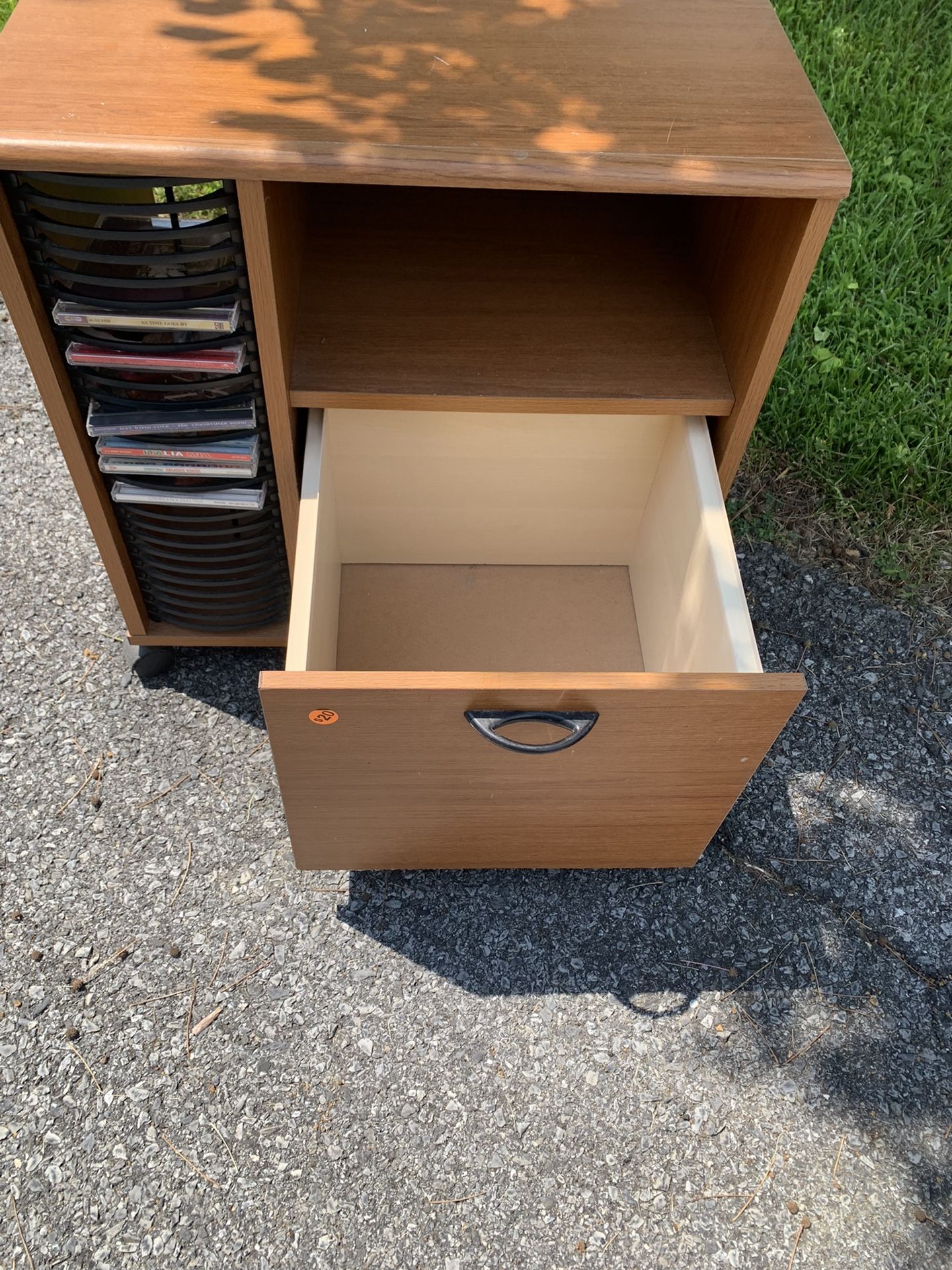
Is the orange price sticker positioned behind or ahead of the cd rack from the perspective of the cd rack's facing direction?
ahead

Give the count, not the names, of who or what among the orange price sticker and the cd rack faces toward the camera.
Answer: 2

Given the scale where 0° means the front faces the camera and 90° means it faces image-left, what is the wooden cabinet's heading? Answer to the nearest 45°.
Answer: approximately 0°
